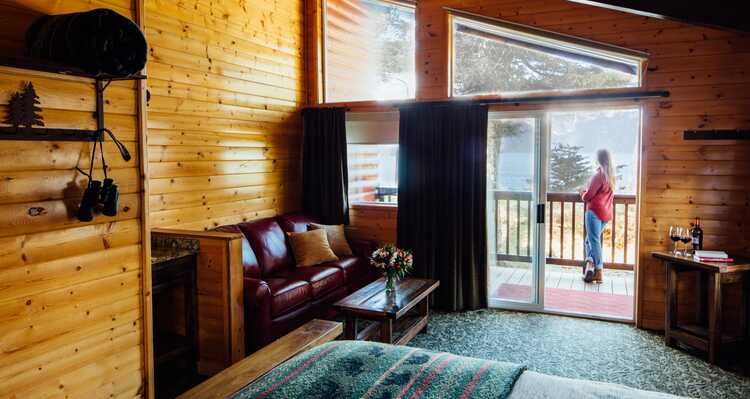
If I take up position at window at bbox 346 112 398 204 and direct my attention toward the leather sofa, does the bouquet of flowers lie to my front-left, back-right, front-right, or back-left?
front-left

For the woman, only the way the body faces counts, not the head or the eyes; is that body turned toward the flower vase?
no

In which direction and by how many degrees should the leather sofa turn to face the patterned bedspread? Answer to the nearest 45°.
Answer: approximately 45° to its right

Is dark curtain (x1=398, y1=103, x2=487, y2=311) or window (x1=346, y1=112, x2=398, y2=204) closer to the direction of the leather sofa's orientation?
the dark curtain

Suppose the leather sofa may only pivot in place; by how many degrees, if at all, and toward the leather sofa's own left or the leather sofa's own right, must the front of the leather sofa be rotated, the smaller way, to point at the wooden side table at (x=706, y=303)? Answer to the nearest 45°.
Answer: approximately 45° to the leather sofa's own left

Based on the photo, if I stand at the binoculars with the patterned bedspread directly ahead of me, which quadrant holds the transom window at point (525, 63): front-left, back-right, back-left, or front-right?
front-left

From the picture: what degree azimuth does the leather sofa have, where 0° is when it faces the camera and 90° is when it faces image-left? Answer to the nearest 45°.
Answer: approximately 315°
